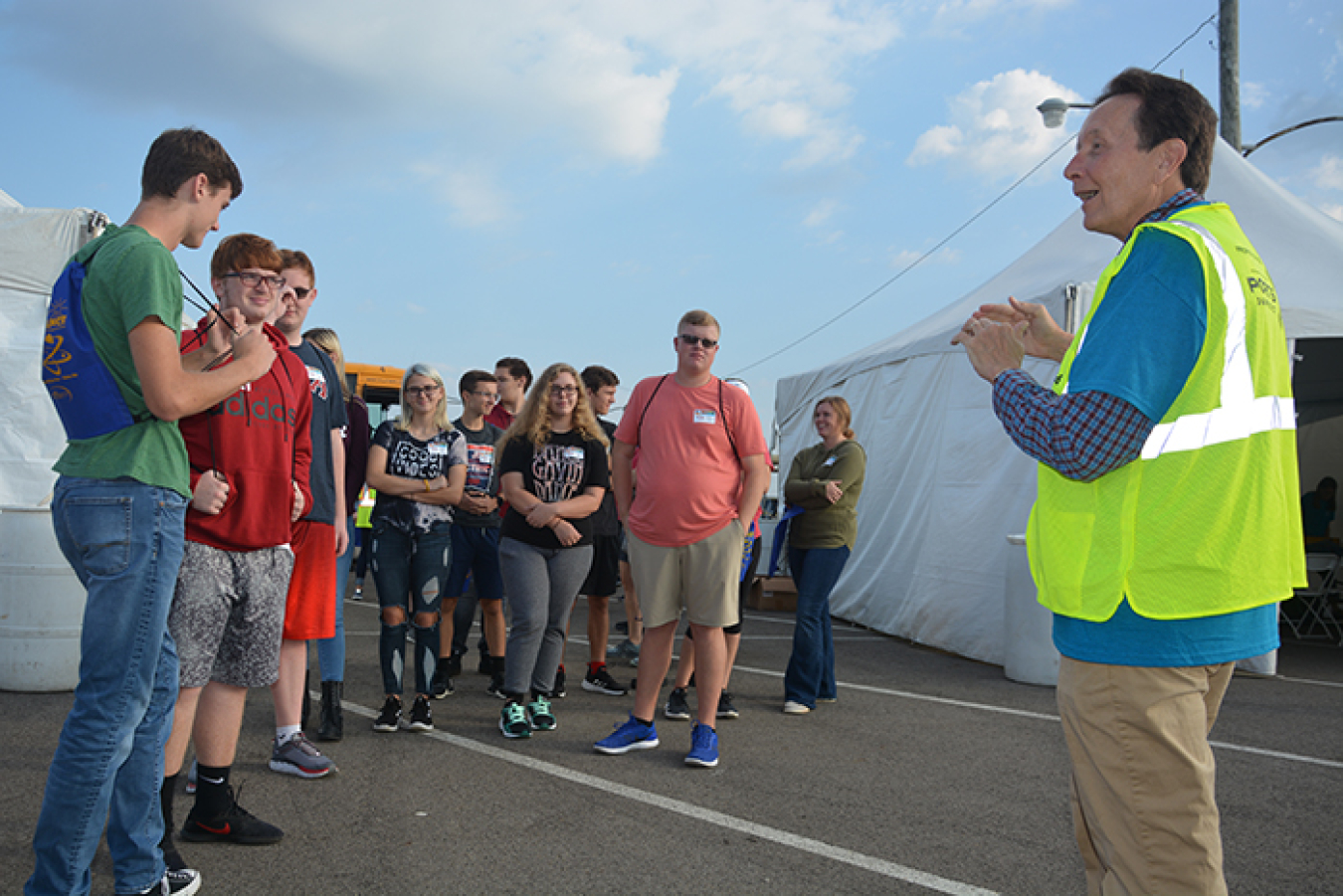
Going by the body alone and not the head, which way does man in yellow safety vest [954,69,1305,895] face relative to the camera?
to the viewer's left

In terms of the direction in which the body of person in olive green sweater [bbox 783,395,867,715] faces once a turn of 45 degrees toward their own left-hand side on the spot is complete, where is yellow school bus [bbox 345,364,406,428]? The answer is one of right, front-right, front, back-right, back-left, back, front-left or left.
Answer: back-right

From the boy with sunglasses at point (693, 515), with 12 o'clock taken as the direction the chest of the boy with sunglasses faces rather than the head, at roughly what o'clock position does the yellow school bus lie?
The yellow school bus is roughly at 5 o'clock from the boy with sunglasses.

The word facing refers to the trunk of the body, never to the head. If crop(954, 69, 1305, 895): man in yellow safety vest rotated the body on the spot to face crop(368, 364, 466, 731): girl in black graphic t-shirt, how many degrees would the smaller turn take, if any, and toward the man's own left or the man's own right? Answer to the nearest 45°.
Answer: approximately 45° to the man's own right

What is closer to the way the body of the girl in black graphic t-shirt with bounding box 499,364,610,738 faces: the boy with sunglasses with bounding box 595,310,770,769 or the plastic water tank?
the boy with sunglasses

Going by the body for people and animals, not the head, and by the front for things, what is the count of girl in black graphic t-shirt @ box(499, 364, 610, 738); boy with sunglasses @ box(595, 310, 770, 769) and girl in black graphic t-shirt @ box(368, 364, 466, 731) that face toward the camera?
3

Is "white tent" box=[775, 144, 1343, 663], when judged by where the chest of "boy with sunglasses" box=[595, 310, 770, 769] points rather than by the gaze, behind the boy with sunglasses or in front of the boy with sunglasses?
behind

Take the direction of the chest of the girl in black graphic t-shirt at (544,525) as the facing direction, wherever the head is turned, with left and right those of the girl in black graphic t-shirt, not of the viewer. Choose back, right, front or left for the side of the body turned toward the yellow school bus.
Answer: back

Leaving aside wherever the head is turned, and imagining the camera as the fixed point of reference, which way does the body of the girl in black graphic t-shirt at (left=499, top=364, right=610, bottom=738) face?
toward the camera

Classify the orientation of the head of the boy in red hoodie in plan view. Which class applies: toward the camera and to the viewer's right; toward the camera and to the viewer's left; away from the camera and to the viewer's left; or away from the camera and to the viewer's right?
toward the camera and to the viewer's right

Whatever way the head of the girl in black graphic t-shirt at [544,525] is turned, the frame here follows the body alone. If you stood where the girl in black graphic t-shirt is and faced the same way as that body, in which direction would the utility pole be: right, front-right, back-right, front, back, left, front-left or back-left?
back-left

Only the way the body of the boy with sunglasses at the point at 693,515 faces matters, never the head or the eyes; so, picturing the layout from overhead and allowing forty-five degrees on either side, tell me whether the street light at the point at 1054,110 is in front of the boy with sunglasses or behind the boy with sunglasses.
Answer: behind

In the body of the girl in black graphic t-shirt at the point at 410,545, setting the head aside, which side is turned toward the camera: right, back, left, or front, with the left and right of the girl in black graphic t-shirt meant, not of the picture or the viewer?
front

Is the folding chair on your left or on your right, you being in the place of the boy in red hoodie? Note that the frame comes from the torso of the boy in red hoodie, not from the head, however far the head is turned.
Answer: on your left

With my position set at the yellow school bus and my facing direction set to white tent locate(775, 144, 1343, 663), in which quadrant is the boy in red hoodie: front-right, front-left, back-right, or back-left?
front-right

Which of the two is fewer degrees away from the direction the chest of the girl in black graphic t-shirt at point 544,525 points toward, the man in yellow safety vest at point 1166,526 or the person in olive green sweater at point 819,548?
the man in yellow safety vest
